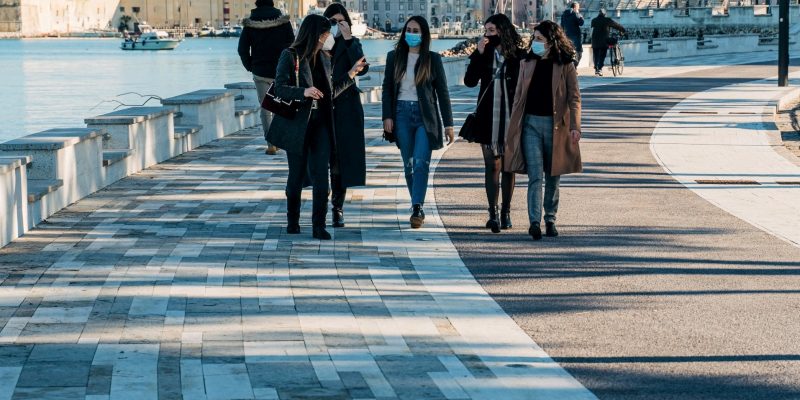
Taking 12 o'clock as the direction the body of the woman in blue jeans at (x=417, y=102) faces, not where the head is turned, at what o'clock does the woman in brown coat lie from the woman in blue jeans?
The woman in brown coat is roughly at 10 o'clock from the woman in blue jeans.

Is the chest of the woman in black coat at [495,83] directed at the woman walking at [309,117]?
no

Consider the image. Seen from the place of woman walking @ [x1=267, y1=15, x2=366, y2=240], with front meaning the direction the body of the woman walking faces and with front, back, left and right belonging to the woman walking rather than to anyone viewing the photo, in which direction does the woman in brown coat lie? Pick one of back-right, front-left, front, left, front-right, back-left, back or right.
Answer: front-left

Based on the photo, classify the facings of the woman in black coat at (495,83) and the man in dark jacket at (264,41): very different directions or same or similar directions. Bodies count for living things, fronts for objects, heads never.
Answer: very different directions

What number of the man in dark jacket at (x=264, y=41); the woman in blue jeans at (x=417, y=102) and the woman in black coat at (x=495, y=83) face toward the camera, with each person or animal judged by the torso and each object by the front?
2

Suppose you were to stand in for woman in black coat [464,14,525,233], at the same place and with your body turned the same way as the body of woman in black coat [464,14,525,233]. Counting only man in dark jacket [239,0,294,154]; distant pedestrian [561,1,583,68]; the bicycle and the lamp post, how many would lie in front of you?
0

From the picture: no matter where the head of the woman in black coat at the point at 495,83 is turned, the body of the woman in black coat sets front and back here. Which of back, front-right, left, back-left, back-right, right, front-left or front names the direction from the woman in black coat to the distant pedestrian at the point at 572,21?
back

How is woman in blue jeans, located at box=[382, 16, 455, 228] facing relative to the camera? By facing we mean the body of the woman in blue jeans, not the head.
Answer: toward the camera

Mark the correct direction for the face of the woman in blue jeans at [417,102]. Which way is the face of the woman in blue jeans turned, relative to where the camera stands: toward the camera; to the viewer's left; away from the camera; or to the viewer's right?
toward the camera

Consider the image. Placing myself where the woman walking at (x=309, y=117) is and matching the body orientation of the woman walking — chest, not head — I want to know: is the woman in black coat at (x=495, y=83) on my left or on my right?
on my left

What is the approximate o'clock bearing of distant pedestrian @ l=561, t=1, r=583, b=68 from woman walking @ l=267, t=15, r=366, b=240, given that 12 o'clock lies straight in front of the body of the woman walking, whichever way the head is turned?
The distant pedestrian is roughly at 8 o'clock from the woman walking.

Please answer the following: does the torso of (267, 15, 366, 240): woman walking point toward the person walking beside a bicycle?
no

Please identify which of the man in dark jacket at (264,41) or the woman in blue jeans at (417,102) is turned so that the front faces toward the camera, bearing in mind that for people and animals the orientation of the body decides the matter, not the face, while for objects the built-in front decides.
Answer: the woman in blue jeans

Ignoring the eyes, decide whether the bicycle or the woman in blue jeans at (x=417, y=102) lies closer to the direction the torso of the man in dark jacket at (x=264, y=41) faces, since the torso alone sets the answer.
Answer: the bicycle

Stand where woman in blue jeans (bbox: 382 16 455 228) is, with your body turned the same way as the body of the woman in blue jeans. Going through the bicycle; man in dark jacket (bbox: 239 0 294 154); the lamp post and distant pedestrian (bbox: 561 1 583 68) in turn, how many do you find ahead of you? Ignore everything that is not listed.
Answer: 0

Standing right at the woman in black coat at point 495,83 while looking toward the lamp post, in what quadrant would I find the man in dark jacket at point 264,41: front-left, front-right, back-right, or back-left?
front-left

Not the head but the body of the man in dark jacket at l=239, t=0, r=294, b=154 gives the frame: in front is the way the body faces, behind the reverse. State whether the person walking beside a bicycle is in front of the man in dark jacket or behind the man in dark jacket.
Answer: in front

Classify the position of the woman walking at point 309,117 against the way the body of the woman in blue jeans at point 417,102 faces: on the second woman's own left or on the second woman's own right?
on the second woman's own right

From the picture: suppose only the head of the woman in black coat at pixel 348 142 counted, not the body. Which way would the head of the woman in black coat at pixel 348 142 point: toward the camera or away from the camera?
toward the camera

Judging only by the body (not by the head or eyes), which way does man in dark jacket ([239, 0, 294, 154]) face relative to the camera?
away from the camera

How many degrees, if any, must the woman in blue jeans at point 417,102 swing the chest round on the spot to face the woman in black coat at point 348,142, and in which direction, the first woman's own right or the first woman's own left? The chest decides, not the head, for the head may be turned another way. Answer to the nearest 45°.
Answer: approximately 90° to the first woman's own right

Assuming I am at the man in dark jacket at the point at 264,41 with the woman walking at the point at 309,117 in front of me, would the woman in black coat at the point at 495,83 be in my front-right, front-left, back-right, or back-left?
front-left
